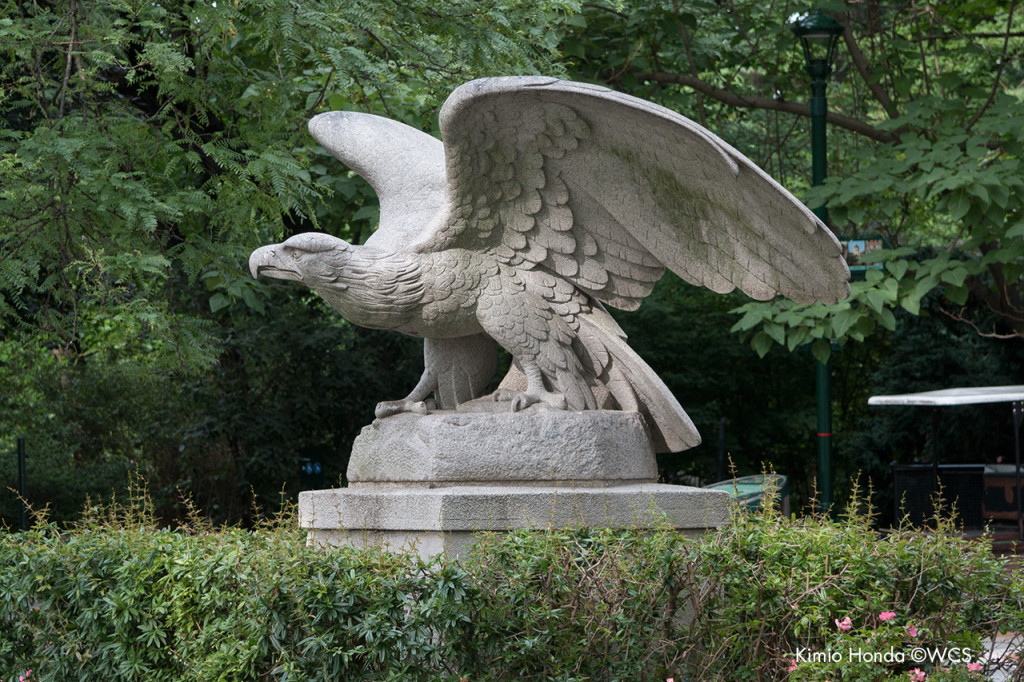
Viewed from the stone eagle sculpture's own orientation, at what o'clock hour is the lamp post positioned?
The lamp post is roughly at 4 o'clock from the stone eagle sculpture.

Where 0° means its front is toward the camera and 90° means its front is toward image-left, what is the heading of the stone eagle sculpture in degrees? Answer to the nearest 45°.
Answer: approximately 90°

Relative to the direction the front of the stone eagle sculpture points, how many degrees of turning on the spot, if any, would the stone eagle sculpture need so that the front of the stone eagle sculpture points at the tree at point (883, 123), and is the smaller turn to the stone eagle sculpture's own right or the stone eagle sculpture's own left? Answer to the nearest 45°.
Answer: approximately 135° to the stone eagle sculpture's own right
